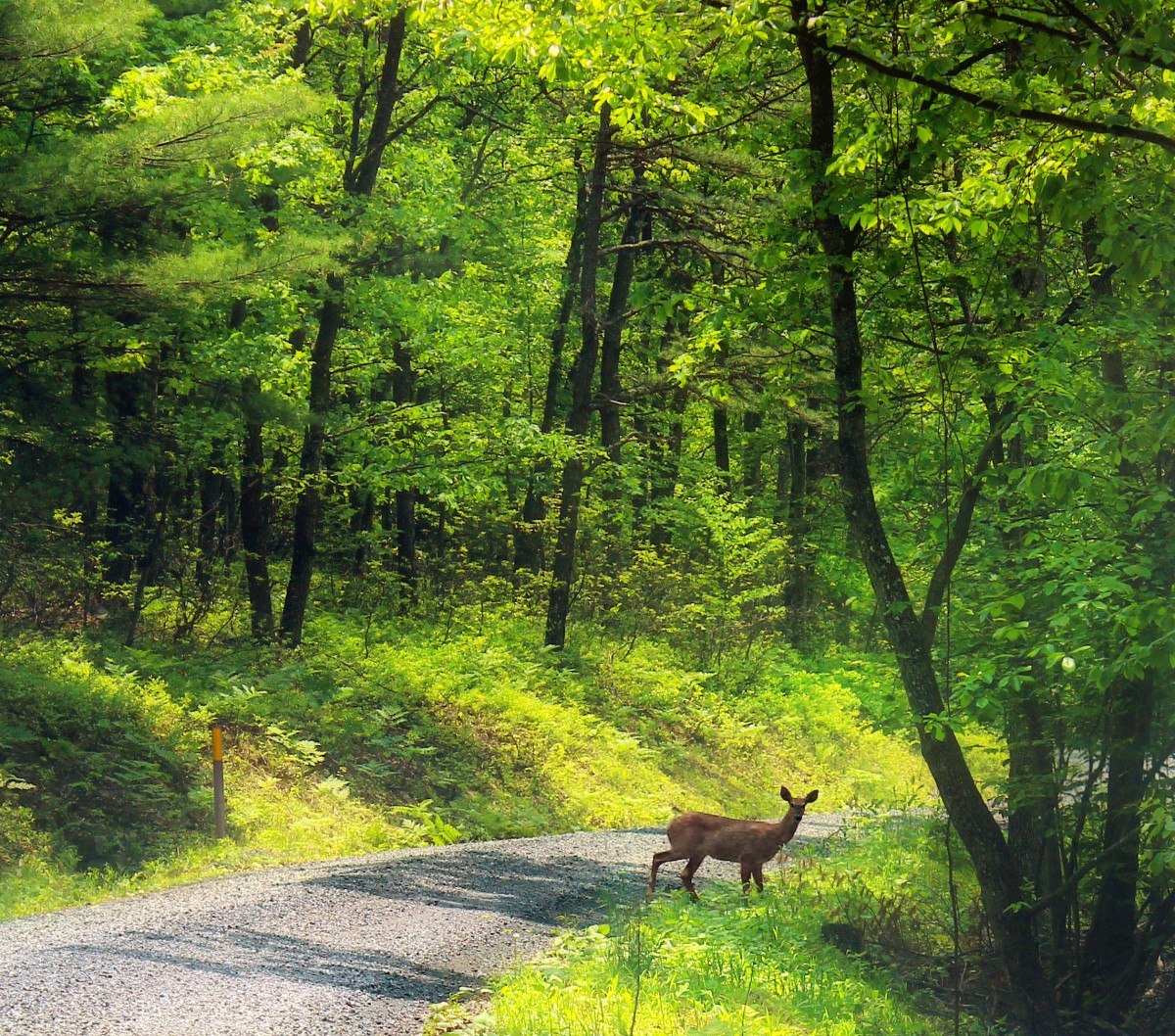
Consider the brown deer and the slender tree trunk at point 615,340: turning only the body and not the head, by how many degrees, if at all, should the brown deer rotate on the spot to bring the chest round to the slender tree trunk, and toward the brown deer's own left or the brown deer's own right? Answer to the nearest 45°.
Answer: approximately 90° to the brown deer's own left

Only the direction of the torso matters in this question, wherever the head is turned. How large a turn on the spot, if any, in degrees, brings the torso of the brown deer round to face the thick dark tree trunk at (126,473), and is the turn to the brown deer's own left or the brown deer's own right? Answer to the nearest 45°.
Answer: approximately 135° to the brown deer's own left

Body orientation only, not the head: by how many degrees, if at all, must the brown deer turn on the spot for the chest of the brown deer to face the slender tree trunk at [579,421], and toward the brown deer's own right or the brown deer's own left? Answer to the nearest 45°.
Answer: approximately 90° to the brown deer's own left

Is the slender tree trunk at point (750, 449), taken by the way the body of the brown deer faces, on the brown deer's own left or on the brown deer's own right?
on the brown deer's own left

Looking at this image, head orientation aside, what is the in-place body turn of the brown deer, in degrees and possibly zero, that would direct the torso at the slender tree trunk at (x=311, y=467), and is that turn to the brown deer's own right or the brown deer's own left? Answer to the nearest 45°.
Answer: approximately 135° to the brown deer's own left

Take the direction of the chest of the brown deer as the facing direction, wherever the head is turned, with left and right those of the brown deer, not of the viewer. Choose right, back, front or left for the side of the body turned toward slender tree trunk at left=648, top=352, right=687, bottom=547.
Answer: left

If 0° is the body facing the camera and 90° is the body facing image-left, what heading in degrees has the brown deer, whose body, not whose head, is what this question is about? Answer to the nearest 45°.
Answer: approximately 270°
